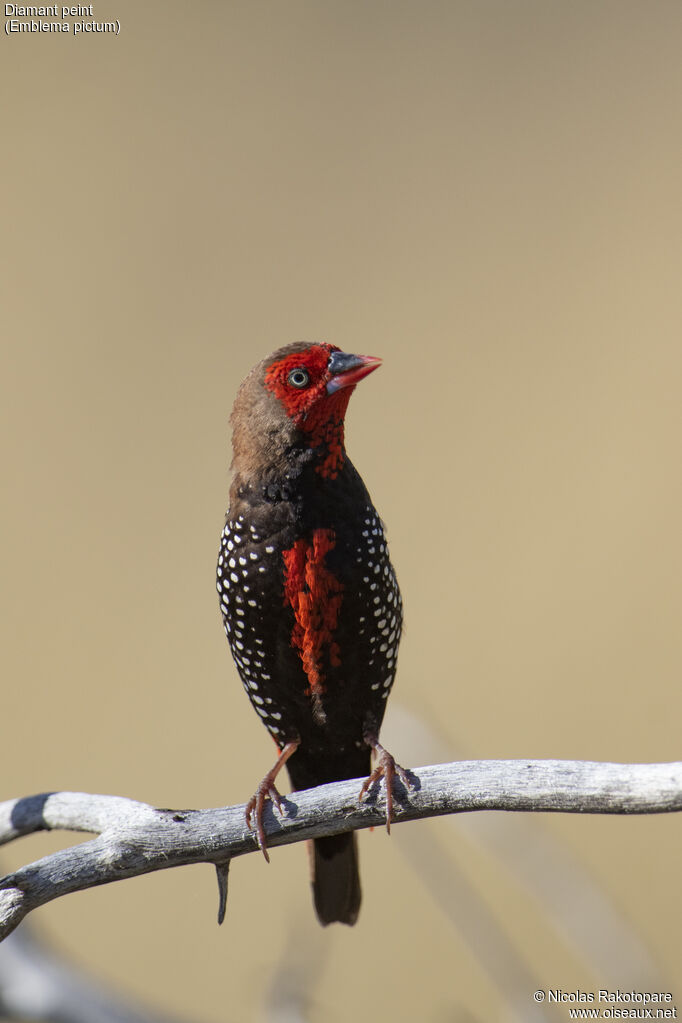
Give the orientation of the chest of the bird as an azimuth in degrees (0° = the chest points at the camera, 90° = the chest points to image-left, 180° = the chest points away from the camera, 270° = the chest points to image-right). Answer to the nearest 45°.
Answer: approximately 0°
